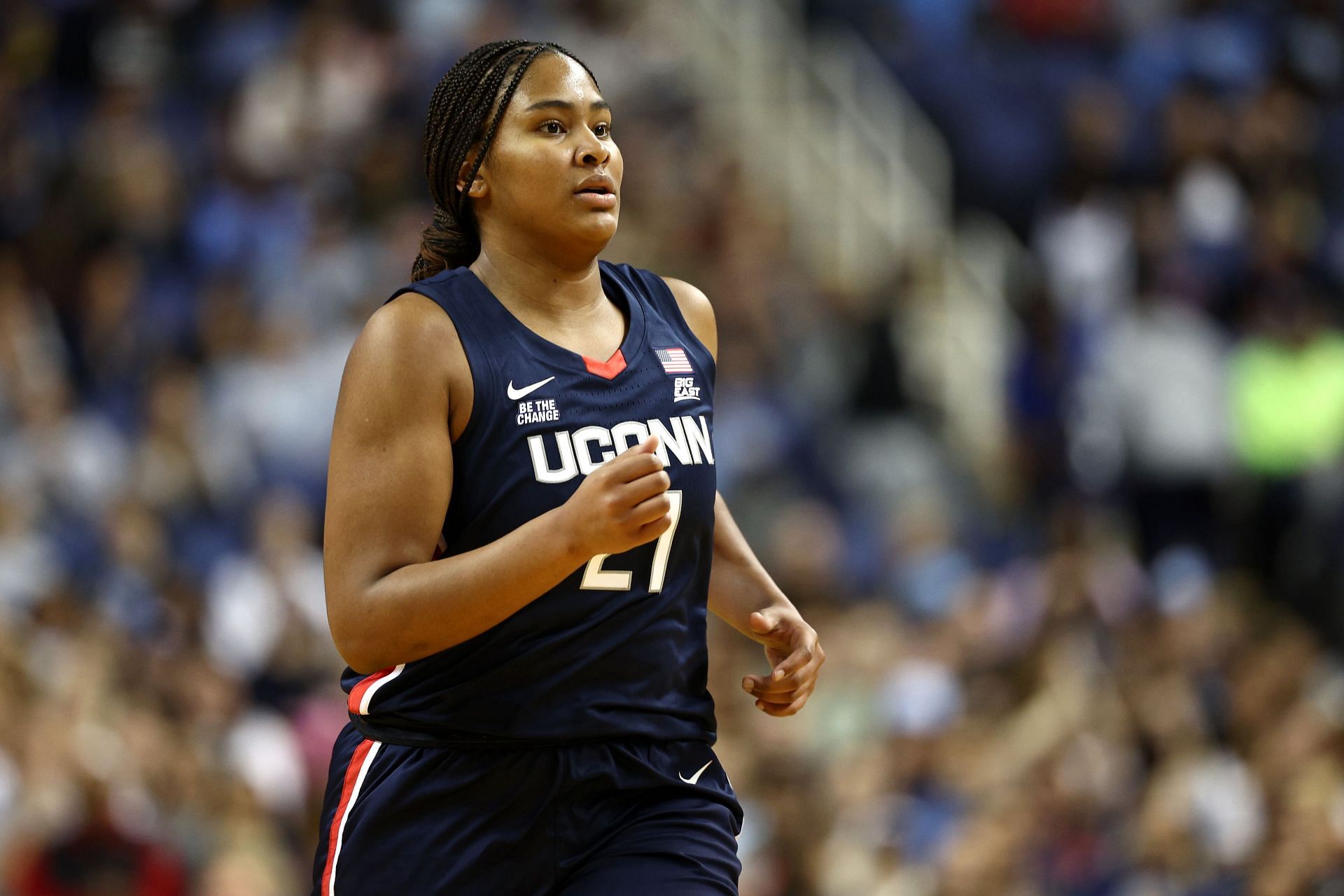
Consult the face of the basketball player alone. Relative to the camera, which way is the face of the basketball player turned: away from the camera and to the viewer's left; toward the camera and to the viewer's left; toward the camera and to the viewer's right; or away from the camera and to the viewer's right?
toward the camera and to the viewer's right

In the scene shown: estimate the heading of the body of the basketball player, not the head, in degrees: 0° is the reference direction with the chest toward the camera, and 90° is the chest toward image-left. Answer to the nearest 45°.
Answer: approximately 315°

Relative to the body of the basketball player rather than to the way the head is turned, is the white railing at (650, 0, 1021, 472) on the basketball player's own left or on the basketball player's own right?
on the basketball player's own left
